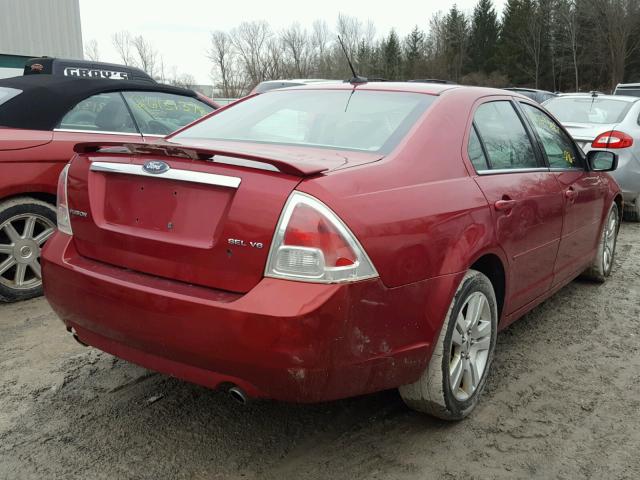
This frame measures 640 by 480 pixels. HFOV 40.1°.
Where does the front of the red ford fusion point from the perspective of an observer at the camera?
facing away from the viewer and to the right of the viewer

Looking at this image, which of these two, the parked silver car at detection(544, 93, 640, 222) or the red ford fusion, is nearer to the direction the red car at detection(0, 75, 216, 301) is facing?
the parked silver car

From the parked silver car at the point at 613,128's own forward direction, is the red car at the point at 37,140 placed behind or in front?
behind

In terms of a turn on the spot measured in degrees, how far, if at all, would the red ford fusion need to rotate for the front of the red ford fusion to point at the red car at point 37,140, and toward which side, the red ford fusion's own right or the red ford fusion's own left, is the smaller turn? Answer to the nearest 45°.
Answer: approximately 90° to the red ford fusion's own left

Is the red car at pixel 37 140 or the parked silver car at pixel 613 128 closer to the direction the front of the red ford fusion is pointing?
the parked silver car

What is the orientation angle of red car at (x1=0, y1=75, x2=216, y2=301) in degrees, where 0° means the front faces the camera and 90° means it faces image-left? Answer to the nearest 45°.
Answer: approximately 225°

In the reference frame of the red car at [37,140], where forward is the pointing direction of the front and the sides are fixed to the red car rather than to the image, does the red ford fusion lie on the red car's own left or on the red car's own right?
on the red car's own right

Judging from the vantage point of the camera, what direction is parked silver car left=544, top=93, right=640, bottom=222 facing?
facing away from the viewer and to the right of the viewer
